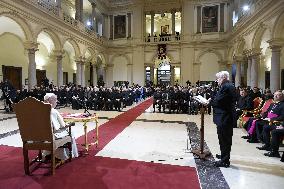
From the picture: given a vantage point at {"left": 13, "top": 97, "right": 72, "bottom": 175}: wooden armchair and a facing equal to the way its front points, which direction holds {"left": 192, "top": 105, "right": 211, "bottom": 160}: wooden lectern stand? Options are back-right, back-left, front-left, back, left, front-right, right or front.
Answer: front-right

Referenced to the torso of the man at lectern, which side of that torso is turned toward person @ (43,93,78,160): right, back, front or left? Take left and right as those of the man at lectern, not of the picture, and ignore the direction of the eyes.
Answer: front

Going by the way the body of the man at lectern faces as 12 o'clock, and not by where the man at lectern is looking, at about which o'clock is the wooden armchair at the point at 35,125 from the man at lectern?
The wooden armchair is roughly at 11 o'clock from the man at lectern.

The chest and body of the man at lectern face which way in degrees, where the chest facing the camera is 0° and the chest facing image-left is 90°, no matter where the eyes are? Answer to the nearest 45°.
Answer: approximately 90°

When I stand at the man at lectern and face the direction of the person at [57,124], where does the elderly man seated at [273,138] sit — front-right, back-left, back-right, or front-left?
back-right

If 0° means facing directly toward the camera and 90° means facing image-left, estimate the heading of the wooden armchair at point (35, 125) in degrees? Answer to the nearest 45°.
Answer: approximately 225°

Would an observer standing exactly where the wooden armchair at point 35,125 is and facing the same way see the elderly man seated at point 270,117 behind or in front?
in front

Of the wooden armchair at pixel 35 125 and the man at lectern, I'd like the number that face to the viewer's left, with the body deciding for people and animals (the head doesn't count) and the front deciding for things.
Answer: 1

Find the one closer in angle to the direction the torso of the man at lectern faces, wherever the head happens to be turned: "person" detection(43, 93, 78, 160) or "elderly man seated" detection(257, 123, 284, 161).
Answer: the person

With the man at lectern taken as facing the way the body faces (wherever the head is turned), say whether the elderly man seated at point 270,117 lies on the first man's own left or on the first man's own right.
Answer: on the first man's own right
